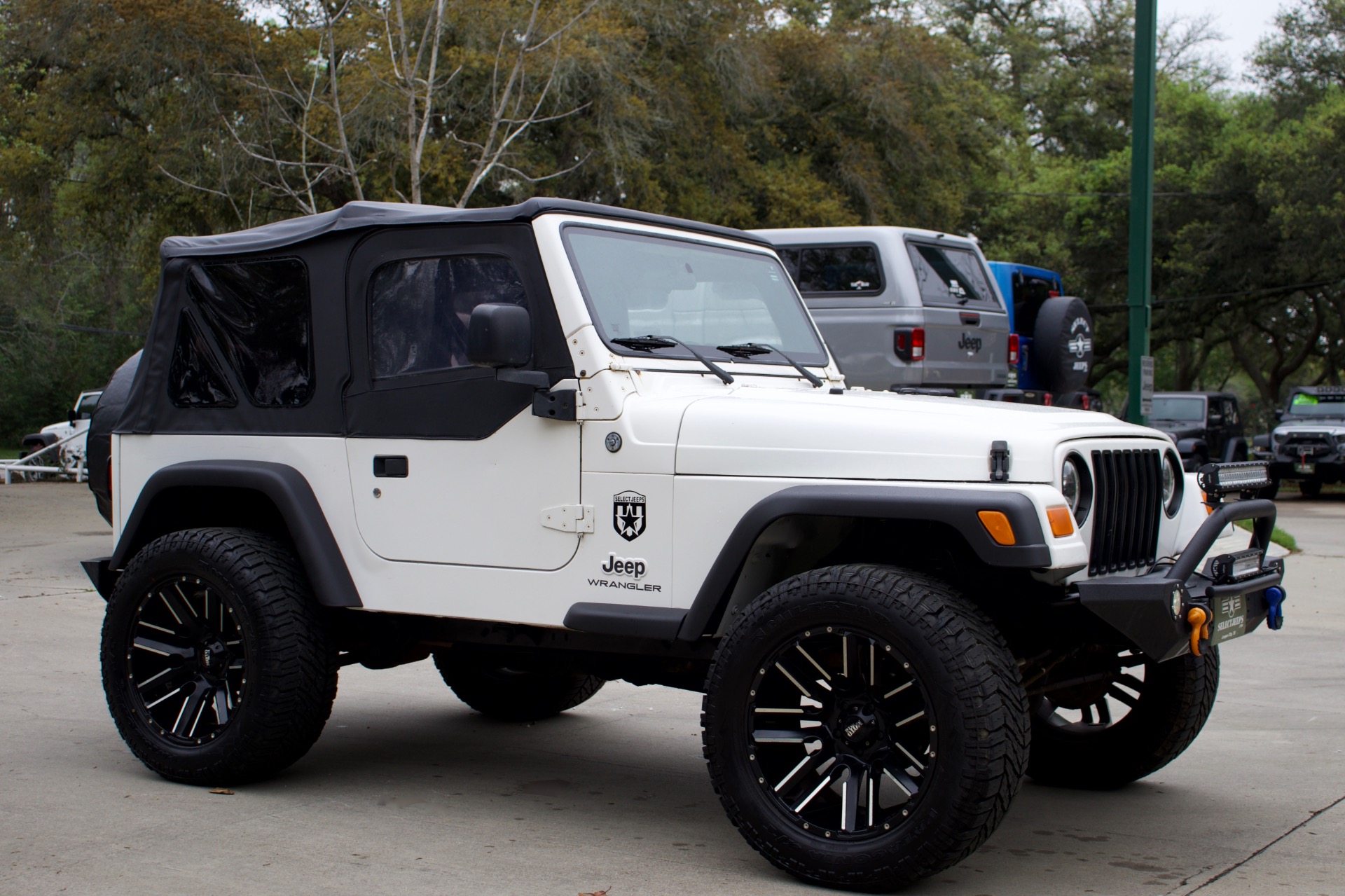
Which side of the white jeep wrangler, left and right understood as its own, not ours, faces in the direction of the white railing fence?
back

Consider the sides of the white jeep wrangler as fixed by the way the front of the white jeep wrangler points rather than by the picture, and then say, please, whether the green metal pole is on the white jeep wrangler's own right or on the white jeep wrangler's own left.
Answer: on the white jeep wrangler's own left

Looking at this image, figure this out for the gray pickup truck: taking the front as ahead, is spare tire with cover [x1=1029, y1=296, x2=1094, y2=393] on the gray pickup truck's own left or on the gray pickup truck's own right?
on the gray pickup truck's own right

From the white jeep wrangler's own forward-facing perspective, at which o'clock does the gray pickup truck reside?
The gray pickup truck is roughly at 8 o'clock from the white jeep wrangler.

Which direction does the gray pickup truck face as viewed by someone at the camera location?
facing away from the viewer and to the left of the viewer

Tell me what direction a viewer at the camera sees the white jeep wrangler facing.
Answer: facing the viewer and to the right of the viewer

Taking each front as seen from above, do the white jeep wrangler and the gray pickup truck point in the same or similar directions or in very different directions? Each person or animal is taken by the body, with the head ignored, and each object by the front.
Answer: very different directions

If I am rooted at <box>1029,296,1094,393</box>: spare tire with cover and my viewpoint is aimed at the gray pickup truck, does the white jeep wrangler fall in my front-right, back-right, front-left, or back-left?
front-left

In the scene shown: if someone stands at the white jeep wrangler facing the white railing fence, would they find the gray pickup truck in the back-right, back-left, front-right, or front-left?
front-right
